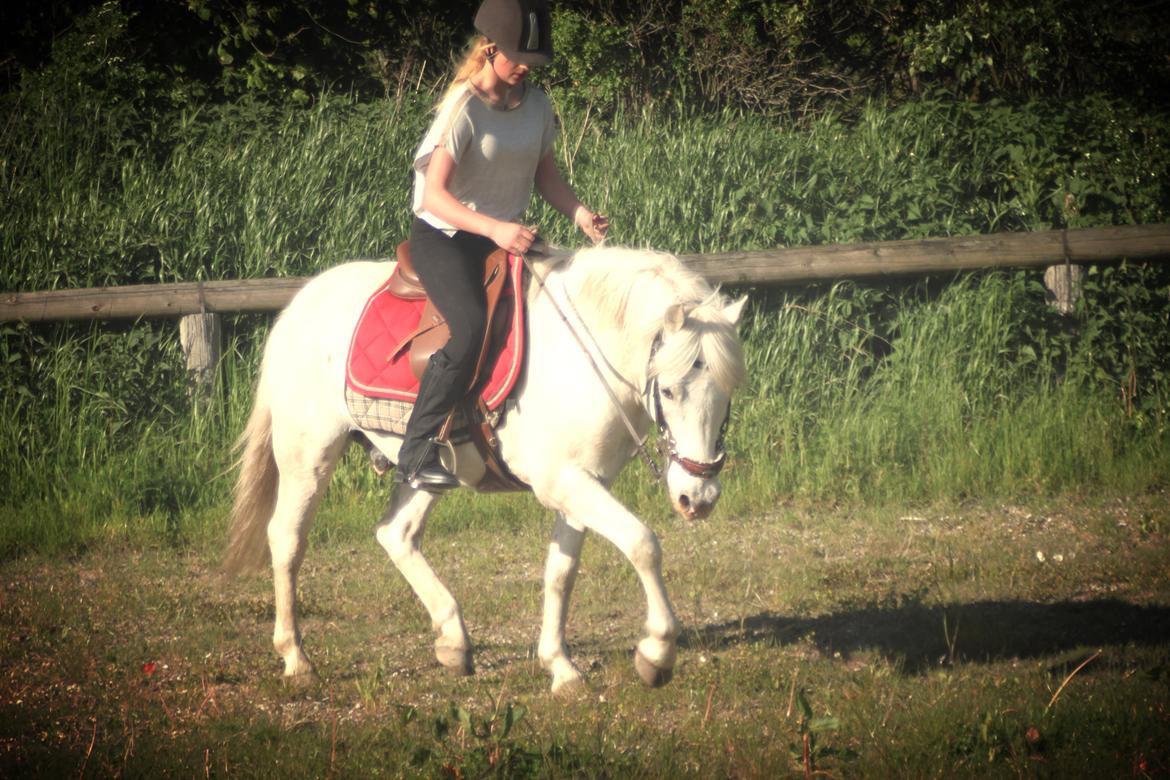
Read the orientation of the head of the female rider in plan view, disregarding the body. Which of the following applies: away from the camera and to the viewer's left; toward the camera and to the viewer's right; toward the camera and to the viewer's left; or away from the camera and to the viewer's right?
toward the camera and to the viewer's right

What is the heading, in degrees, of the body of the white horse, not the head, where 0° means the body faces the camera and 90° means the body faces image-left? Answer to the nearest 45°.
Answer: approximately 315°

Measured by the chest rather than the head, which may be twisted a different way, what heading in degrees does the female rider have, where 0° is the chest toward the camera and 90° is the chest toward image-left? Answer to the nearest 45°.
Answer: approximately 315°
